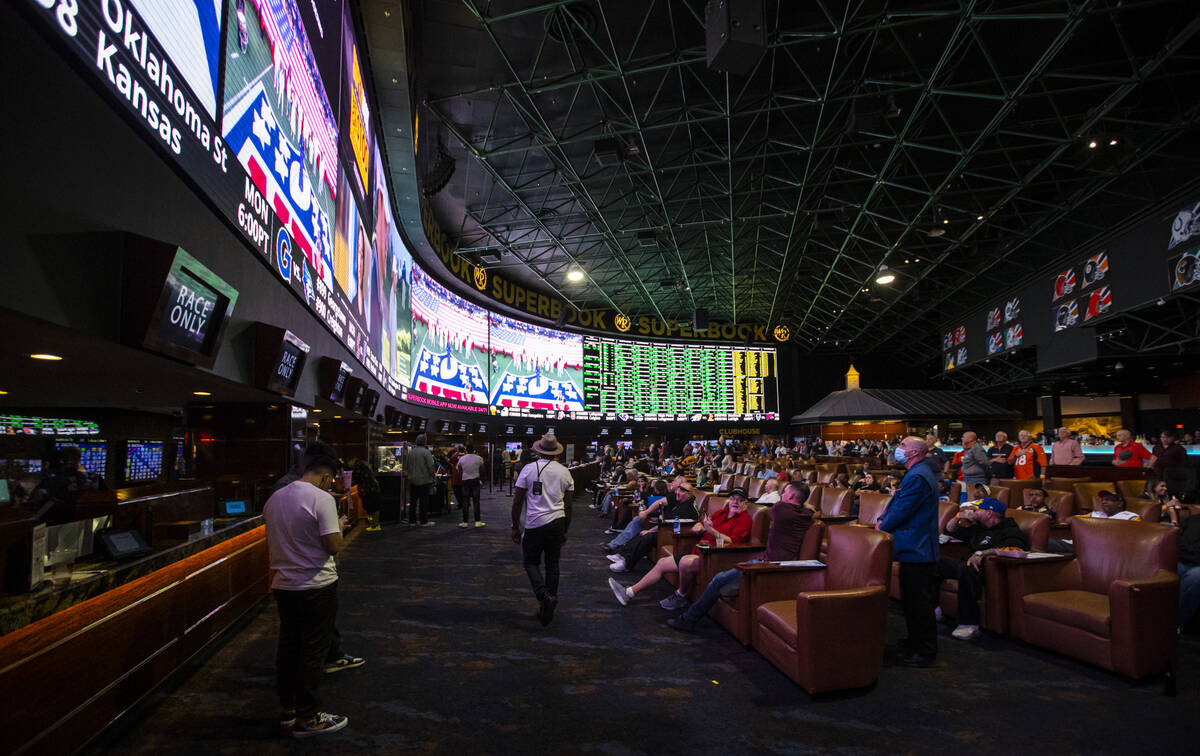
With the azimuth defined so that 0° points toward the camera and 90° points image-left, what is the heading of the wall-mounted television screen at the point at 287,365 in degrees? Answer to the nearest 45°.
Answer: approximately 315°

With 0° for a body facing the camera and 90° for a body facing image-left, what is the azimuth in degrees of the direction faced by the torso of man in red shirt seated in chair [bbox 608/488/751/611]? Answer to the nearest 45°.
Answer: approximately 45°

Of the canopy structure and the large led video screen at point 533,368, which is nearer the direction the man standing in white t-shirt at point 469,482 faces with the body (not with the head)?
the large led video screen

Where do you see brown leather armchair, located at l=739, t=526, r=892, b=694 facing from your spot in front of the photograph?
facing the viewer and to the left of the viewer

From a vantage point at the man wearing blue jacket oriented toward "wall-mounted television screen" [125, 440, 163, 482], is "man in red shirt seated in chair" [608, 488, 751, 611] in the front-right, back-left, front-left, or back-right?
front-right

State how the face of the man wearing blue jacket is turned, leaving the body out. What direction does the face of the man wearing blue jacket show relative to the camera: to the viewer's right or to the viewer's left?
to the viewer's left

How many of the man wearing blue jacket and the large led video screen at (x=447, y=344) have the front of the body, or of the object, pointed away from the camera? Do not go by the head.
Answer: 0

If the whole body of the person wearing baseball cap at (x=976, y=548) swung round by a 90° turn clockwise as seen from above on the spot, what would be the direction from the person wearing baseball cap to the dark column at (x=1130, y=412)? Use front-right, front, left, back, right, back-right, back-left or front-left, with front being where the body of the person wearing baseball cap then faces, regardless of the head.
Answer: front-right
